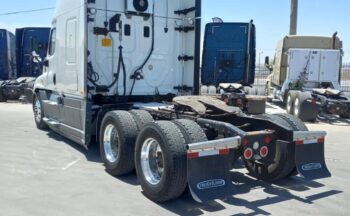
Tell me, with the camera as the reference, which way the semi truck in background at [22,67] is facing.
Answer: facing away from the viewer and to the right of the viewer

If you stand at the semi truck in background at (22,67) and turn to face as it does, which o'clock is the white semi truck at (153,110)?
The white semi truck is roughly at 4 o'clock from the semi truck in background.

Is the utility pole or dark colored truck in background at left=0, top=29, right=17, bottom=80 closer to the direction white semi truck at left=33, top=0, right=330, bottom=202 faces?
the dark colored truck in background

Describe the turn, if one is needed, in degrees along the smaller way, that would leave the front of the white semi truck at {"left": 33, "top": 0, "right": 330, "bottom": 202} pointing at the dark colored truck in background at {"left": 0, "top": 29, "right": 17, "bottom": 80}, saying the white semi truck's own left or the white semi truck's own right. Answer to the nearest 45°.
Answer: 0° — it already faces it

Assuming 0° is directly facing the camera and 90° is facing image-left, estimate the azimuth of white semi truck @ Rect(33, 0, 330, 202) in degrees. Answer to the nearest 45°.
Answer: approximately 135°

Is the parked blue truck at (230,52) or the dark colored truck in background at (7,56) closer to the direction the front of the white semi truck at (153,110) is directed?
the dark colored truck in background

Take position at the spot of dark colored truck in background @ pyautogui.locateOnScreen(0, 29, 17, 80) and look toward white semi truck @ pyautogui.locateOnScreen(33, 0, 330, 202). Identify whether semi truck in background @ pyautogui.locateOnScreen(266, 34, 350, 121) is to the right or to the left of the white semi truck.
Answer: left

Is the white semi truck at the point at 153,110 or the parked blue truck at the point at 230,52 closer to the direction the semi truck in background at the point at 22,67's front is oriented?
the parked blue truck

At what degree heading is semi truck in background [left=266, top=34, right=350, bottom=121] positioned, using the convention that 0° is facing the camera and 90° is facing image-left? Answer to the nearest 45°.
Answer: approximately 135°

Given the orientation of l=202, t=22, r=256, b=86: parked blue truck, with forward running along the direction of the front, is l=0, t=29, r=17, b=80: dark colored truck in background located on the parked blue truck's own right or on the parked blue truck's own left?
on the parked blue truck's own left

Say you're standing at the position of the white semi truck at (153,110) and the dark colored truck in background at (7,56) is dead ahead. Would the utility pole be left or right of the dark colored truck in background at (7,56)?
right

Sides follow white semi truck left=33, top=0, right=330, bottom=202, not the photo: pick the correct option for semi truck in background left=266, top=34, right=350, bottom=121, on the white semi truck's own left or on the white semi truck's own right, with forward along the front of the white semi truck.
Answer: on the white semi truck's own right

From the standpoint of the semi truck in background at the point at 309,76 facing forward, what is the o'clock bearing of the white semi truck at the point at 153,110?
The white semi truck is roughly at 8 o'clock from the semi truck in background.

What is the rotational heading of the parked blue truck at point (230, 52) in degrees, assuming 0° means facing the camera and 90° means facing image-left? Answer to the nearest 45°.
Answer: approximately 180°

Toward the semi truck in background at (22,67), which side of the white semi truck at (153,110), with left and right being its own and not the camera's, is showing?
front
